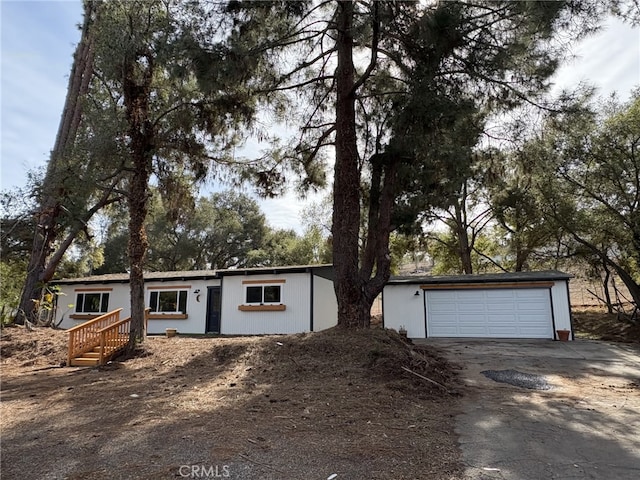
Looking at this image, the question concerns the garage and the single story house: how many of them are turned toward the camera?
2

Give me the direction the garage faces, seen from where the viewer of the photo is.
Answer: facing the viewer

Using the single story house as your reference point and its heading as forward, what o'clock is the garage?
The garage is roughly at 10 o'clock from the single story house.

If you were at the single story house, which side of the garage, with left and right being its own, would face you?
right
